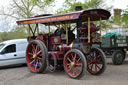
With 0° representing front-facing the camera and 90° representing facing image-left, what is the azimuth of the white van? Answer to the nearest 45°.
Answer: approximately 90°

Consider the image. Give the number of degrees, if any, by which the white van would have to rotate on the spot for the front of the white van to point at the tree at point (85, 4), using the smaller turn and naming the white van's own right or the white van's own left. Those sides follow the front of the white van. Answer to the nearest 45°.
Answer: approximately 135° to the white van's own right

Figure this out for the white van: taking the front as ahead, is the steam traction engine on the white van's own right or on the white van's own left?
on the white van's own left
